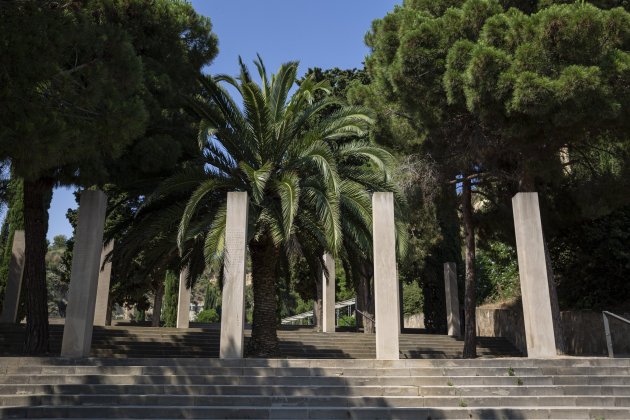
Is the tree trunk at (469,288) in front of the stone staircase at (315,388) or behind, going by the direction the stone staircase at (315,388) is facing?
behind

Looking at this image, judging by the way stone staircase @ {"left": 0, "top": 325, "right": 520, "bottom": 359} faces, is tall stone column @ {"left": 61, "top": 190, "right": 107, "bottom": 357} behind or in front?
in front

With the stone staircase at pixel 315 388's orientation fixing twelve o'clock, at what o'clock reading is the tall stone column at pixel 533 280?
The tall stone column is roughly at 8 o'clock from the stone staircase.

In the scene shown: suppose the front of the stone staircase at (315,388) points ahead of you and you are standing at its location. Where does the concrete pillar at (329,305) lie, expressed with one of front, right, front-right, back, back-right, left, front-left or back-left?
back

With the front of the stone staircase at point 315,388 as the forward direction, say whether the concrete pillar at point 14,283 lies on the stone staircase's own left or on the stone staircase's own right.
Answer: on the stone staircase's own right

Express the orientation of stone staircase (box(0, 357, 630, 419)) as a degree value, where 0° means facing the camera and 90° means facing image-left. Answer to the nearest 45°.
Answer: approximately 0°

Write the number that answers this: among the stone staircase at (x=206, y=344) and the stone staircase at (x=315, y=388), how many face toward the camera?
2

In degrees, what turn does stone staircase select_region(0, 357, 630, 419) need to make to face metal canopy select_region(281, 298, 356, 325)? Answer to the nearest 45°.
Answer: approximately 180°

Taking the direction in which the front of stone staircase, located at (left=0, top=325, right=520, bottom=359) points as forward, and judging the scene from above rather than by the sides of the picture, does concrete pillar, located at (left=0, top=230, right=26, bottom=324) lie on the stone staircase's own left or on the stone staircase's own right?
on the stone staircase's own right

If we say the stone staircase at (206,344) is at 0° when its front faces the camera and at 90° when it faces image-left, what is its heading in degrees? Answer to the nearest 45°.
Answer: approximately 0°

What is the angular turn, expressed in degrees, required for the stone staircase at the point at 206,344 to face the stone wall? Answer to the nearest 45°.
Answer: approximately 90° to its left
